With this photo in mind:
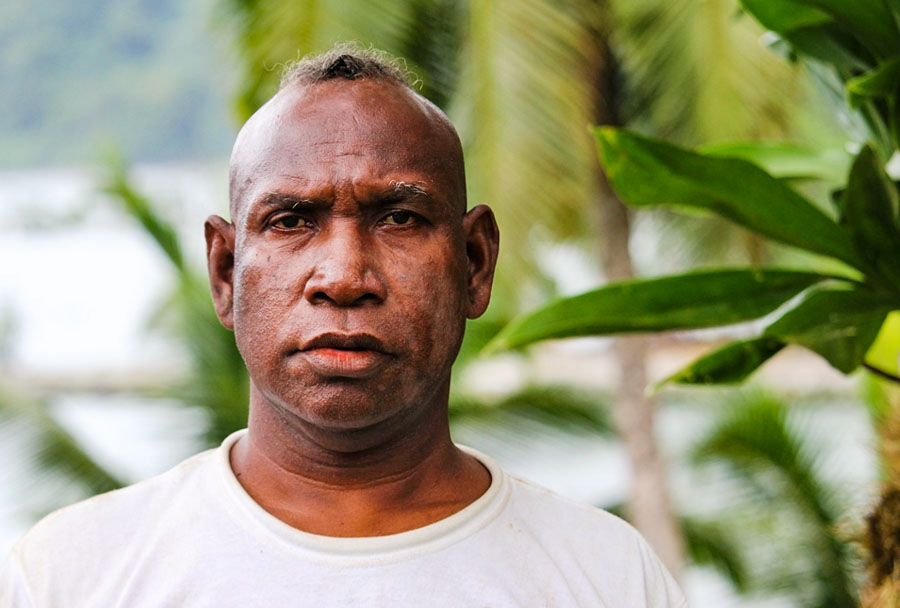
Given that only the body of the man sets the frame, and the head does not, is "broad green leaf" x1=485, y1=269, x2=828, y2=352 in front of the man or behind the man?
behind

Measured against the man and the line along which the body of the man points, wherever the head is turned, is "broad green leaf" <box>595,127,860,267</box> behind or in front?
behind

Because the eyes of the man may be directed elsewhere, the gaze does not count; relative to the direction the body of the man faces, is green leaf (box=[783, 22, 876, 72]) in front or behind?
behind

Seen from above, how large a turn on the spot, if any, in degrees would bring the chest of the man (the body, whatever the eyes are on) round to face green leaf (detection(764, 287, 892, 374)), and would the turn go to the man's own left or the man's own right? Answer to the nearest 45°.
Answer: approximately 135° to the man's own left

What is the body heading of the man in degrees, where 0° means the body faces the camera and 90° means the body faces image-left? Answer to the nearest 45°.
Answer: approximately 0°

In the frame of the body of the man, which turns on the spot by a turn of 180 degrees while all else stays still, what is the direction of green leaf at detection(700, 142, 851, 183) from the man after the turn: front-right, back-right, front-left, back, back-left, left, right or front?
front-right

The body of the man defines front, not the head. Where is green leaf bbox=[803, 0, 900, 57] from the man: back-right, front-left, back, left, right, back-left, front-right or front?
back-left

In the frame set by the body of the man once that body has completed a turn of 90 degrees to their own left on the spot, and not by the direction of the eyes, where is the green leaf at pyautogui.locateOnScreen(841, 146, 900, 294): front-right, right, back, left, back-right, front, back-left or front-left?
front-left

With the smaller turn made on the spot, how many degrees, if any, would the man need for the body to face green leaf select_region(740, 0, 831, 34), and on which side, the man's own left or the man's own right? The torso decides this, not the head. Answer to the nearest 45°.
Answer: approximately 135° to the man's own left
